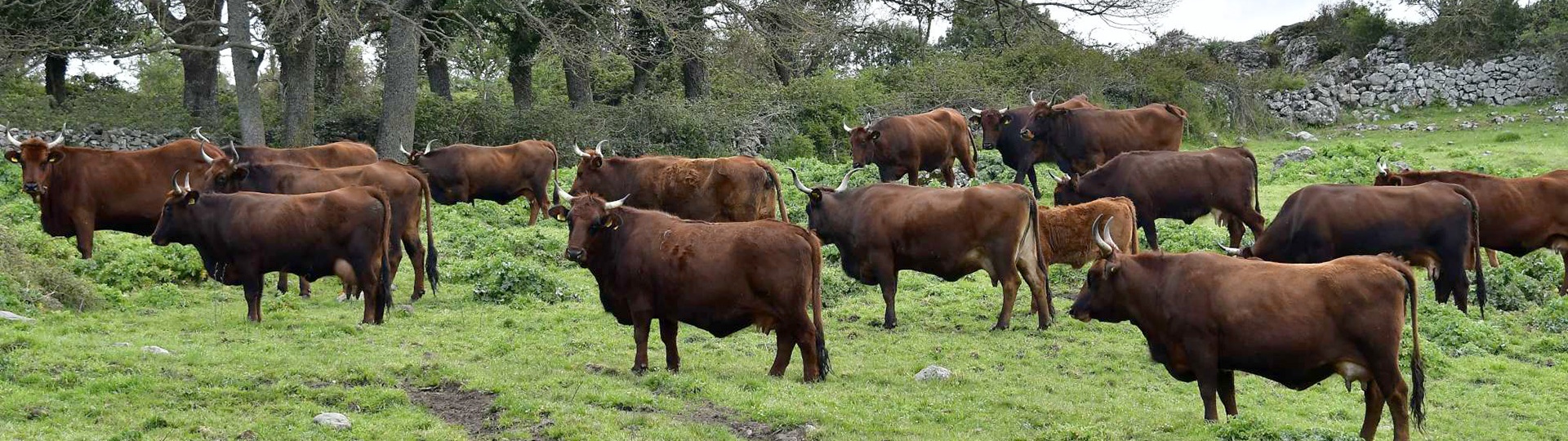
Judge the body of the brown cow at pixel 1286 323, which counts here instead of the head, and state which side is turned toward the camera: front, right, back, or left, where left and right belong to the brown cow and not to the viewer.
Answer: left

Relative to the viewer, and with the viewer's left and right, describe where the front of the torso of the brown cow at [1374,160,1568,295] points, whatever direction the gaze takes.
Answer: facing to the left of the viewer

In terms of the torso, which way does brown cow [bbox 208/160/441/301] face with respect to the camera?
to the viewer's left

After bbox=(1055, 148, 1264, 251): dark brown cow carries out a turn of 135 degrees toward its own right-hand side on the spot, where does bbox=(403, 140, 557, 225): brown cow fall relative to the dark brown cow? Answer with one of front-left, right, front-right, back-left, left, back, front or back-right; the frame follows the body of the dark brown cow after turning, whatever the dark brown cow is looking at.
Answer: back-left

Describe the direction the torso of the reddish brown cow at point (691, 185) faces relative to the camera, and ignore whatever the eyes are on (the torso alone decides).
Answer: to the viewer's left

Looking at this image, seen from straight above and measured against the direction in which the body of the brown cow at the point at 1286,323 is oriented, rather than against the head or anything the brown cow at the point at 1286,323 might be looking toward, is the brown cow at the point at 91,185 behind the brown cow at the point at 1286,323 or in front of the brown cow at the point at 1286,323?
in front

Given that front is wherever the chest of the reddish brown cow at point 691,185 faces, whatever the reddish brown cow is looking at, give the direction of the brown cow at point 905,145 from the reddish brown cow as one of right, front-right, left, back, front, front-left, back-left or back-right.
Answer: back-right

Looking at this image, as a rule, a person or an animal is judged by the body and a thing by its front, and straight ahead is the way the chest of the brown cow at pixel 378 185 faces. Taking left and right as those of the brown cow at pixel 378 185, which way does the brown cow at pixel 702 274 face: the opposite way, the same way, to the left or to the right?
the same way

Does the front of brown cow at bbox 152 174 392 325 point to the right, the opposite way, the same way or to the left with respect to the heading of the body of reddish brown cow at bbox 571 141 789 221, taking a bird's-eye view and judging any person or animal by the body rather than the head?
the same way

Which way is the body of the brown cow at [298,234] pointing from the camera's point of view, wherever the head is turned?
to the viewer's left

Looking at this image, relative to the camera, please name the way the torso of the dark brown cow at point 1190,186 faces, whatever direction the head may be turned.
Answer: to the viewer's left

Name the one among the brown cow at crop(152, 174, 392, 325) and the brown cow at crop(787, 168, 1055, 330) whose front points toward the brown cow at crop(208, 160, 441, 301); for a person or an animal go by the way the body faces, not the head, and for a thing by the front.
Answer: the brown cow at crop(787, 168, 1055, 330)

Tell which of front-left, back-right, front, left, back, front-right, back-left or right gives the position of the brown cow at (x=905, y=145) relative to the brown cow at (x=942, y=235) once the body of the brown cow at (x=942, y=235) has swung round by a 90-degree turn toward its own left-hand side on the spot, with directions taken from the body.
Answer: back

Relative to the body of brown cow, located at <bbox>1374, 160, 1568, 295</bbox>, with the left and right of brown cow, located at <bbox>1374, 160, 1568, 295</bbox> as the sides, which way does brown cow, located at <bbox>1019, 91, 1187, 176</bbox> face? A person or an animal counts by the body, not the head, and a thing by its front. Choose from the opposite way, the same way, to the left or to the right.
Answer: the same way

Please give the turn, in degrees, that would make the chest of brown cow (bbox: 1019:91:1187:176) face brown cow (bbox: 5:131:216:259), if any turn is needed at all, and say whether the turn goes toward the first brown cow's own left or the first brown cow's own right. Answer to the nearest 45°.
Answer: approximately 45° to the first brown cow's own left

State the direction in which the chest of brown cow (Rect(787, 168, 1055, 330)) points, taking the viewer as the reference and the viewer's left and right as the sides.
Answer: facing to the left of the viewer

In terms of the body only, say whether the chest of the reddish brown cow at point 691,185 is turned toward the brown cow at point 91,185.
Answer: yes

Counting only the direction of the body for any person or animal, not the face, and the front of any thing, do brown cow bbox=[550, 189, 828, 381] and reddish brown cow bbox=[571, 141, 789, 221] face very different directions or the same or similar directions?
same or similar directions

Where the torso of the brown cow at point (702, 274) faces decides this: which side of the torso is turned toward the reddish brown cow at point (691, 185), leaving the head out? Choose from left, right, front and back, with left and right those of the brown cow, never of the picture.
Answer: right
